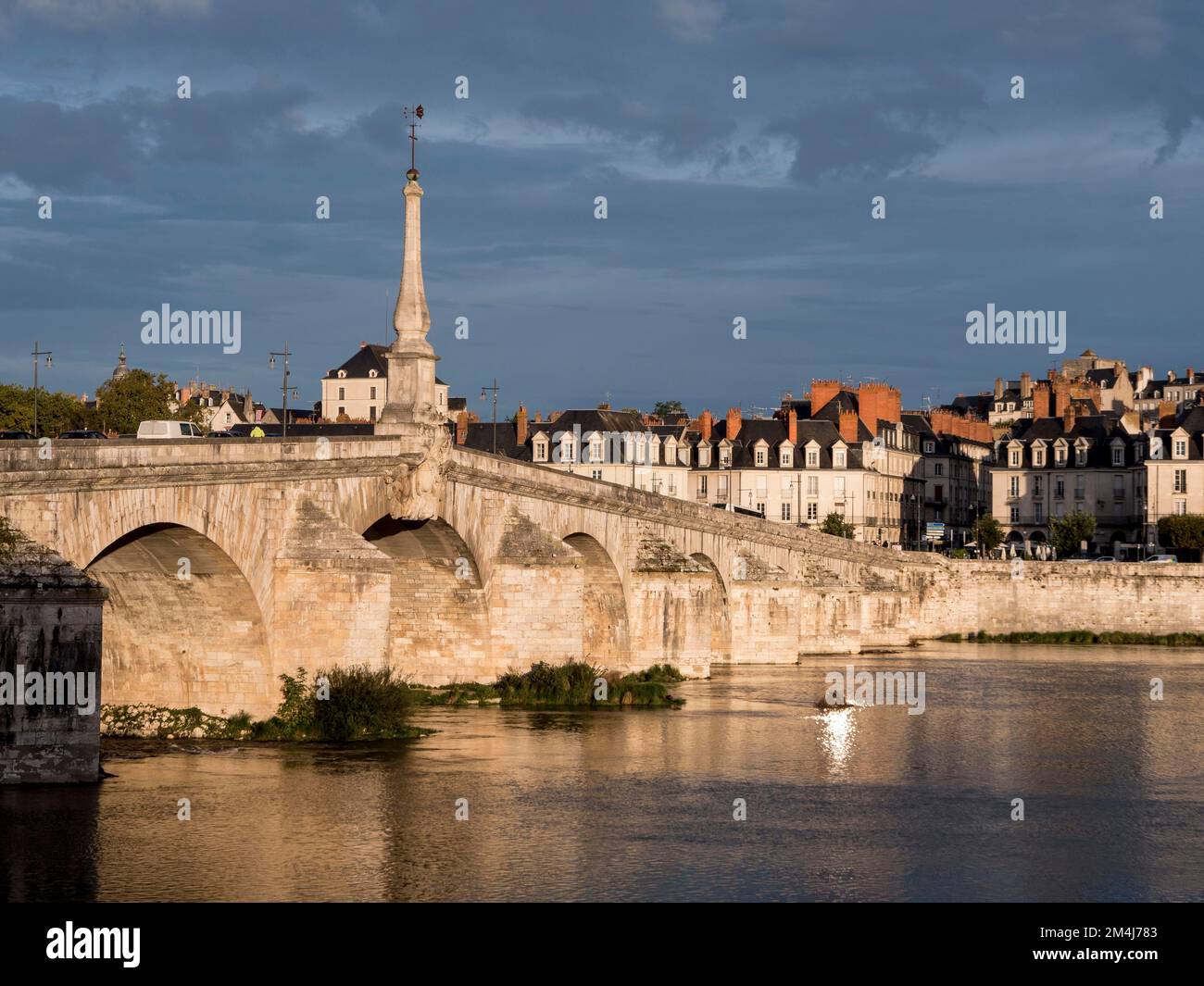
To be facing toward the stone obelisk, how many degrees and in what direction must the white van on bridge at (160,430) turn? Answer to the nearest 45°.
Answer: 0° — it already faces it

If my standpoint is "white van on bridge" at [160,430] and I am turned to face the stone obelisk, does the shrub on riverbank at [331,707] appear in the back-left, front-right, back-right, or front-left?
front-right

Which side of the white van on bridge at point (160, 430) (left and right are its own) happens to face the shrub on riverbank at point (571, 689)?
front

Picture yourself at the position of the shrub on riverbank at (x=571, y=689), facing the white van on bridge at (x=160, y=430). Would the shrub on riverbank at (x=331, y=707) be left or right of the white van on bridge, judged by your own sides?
left

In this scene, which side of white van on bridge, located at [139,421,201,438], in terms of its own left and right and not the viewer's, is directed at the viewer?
right
